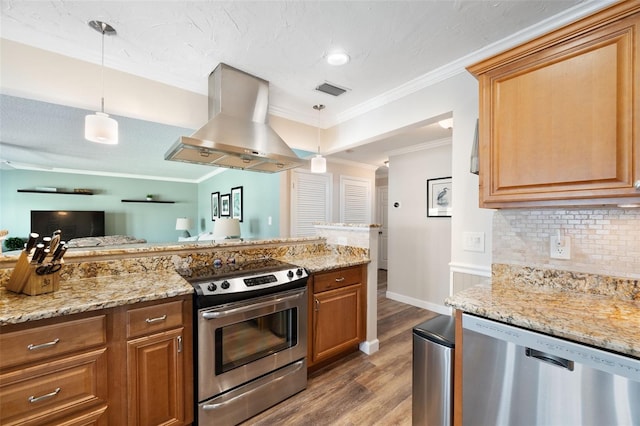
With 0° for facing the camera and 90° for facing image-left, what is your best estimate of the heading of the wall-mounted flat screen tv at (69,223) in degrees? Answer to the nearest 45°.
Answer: approximately 0°

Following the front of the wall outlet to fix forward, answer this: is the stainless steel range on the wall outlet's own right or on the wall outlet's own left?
on the wall outlet's own right

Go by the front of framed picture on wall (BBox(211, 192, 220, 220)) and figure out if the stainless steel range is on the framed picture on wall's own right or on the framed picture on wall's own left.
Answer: on the framed picture on wall's own left

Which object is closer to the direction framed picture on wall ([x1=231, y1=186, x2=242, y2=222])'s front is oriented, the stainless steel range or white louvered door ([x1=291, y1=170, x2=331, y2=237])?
the stainless steel range

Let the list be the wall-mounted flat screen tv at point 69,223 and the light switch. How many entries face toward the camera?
2

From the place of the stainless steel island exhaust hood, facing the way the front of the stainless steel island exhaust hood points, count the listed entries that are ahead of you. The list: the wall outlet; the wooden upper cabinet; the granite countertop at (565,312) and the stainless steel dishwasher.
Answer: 4

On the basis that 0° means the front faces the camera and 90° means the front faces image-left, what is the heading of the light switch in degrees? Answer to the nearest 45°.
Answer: approximately 0°

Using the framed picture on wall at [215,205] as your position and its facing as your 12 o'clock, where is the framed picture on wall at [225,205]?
the framed picture on wall at [225,205] is roughly at 10 o'clock from the framed picture on wall at [215,205].
